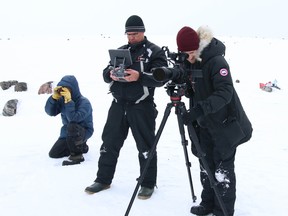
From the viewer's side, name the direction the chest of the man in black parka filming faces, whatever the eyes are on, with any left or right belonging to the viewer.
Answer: facing to the left of the viewer

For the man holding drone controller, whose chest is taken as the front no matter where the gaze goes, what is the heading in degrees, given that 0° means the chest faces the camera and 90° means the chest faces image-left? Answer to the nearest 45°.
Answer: approximately 45°

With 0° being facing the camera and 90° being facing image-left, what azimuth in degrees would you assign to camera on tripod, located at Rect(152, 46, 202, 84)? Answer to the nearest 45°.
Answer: approximately 45°
